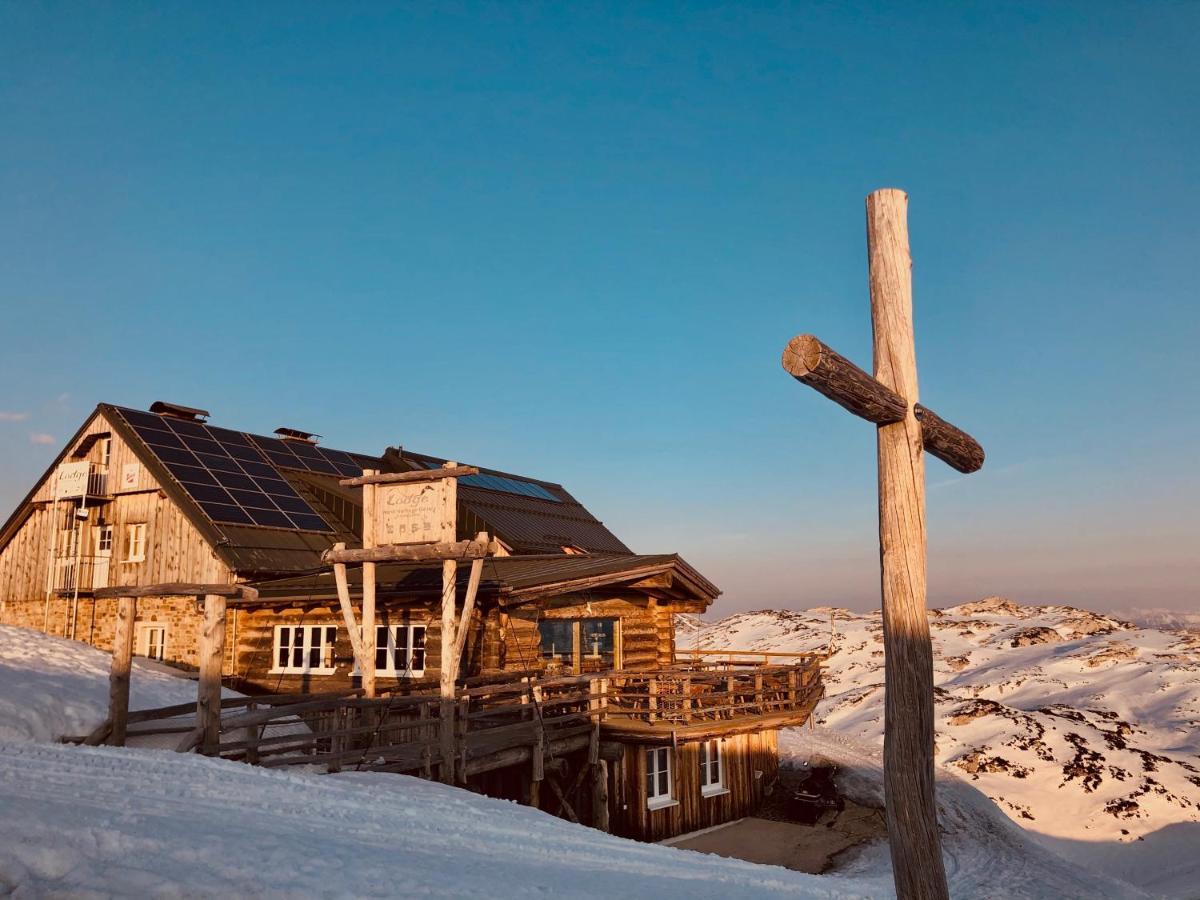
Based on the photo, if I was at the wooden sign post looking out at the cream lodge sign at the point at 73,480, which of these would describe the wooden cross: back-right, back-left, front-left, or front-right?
back-left
